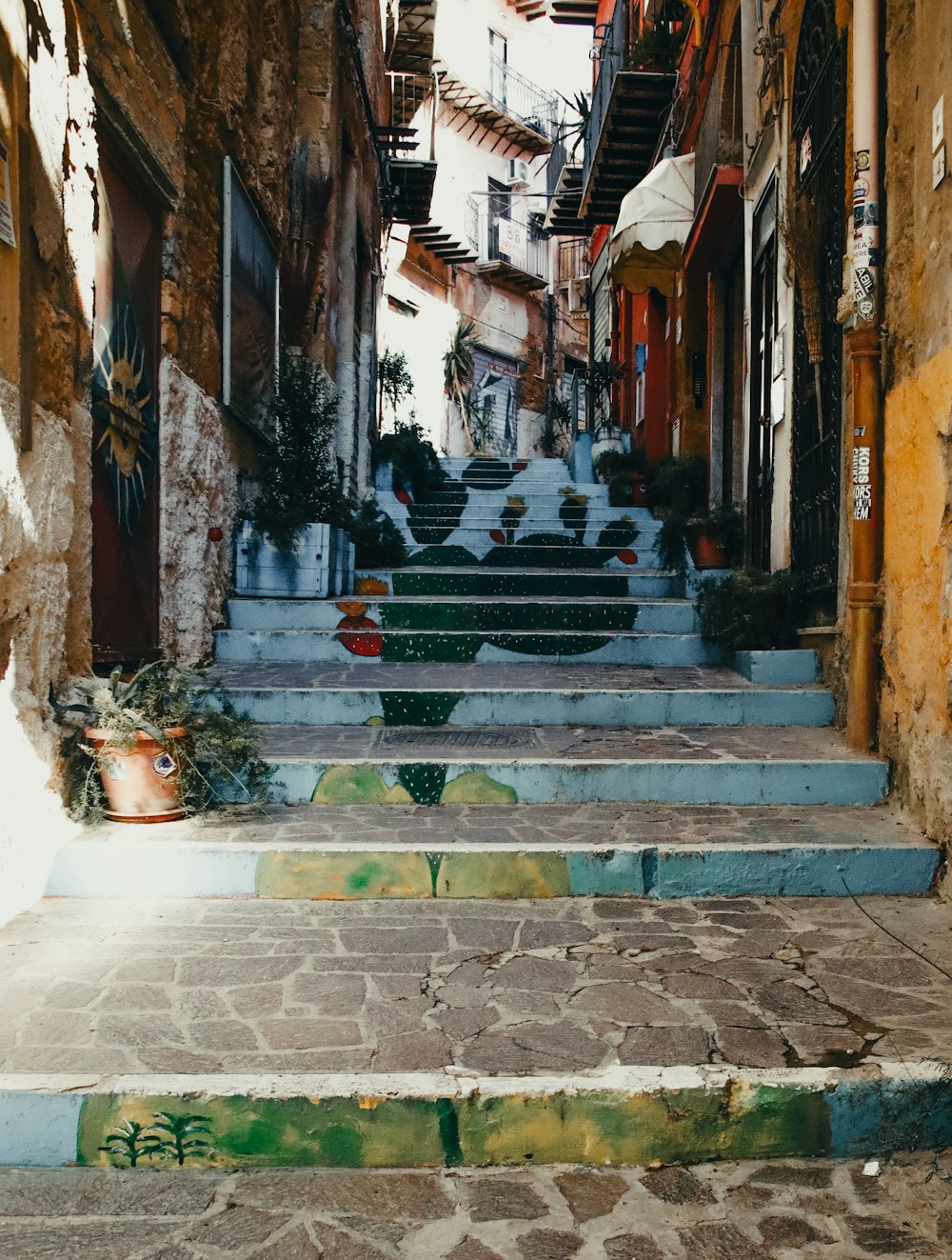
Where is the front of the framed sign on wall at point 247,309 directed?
to the viewer's right

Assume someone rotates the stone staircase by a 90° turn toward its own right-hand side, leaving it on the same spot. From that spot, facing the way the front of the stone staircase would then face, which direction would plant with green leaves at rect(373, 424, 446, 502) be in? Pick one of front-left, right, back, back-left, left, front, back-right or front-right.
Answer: right

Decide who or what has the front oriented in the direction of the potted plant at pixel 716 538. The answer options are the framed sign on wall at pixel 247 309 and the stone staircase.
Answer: the framed sign on wall

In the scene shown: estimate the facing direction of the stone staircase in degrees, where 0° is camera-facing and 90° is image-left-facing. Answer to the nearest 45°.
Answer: approximately 0°

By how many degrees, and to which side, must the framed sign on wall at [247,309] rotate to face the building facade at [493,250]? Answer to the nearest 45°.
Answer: approximately 90° to its left

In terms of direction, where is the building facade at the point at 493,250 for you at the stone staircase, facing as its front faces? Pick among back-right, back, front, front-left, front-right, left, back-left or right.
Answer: back

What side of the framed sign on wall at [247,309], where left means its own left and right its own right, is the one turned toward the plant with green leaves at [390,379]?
left

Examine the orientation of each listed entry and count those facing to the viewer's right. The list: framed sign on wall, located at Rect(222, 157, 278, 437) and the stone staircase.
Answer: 1

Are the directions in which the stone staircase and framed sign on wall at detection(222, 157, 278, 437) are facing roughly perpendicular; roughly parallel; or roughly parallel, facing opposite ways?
roughly perpendicular

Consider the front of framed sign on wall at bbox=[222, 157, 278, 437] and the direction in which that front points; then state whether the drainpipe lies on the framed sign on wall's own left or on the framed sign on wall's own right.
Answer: on the framed sign on wall's own right

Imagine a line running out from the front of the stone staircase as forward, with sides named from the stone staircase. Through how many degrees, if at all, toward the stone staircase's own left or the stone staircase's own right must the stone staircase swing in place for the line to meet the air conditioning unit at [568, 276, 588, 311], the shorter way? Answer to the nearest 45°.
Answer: approximately 180°

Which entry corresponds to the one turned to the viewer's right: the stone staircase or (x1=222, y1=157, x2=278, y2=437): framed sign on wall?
the framed sign on wall

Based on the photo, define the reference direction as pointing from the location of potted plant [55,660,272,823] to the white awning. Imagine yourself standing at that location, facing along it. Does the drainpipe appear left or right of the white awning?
right

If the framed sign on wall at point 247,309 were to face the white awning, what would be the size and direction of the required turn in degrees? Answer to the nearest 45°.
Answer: approximately 45° to its left
